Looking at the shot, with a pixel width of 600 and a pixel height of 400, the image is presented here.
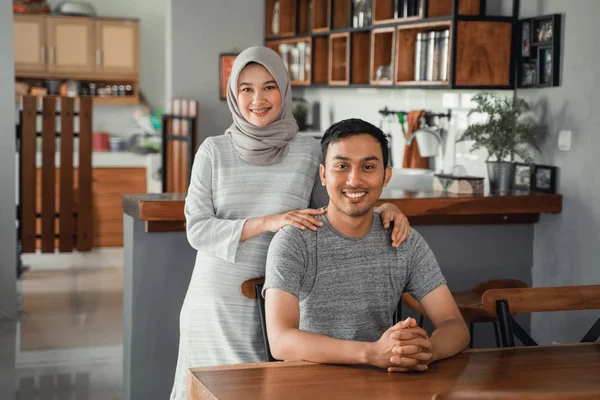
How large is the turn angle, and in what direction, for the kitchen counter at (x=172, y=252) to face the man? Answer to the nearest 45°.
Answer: approximately 45° to its left

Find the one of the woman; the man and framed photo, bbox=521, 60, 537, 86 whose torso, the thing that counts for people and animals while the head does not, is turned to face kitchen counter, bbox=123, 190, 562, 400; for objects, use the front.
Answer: the framed photo

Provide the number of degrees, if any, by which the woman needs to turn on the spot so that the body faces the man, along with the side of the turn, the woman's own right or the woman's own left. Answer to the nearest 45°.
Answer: approximately 45° to the woman's own left

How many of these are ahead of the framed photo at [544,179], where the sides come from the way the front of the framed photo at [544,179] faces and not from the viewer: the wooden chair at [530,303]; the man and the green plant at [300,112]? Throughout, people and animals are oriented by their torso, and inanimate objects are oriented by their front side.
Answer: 2

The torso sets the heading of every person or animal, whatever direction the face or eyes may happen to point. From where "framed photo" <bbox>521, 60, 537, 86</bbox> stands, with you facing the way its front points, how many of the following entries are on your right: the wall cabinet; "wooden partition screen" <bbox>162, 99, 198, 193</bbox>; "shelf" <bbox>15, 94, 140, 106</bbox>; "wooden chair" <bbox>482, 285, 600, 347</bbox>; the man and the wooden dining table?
3

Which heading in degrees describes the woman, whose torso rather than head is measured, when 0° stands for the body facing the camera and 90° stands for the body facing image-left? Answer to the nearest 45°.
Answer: approximately 0°

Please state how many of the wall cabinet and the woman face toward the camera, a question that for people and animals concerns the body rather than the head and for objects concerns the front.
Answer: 2
